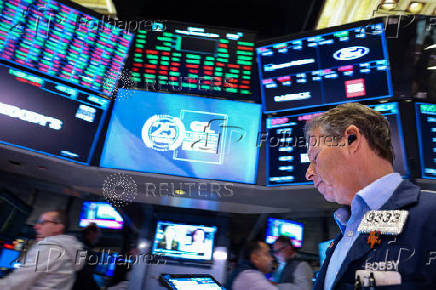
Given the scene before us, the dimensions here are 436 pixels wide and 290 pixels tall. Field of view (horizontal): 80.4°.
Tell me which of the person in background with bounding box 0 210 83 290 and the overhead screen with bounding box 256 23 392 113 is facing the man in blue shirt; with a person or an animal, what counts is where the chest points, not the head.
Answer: the overhead screen

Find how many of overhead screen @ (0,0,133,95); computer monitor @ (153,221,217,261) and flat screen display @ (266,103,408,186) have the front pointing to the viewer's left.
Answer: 0

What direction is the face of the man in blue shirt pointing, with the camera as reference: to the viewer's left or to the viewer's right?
to the viewer's left

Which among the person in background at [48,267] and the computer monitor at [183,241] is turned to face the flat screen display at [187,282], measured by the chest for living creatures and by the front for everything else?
the computer monitor

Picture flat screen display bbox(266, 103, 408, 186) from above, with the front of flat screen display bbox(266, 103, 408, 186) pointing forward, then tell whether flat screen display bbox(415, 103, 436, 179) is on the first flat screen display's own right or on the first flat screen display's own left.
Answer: on the first flat screen display's own left

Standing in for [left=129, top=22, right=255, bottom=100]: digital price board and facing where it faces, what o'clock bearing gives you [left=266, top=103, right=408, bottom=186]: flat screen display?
The flat screen display is roughly at 9 o'clock from the digital price board.

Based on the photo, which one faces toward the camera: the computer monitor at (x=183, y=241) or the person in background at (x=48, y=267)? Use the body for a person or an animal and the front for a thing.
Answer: the computer monitor

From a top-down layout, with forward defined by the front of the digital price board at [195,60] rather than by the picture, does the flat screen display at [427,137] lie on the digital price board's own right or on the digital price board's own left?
on the digital price board's own left

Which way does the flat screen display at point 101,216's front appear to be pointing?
toward the camera

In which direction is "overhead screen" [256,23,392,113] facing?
toward the camera

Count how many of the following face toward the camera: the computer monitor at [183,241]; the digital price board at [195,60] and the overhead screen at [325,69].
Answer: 3

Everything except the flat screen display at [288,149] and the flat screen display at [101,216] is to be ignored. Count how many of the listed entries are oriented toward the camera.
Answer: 2
